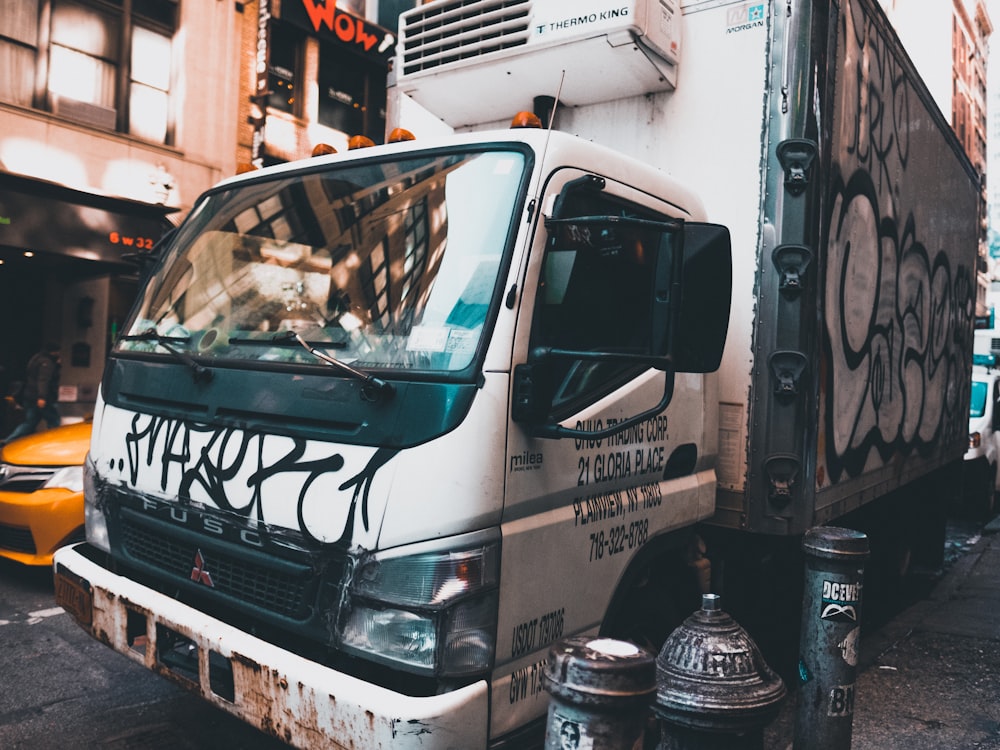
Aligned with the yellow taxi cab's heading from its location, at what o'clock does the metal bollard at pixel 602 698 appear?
The metal bollard is roughly at 10 o'clock from the yellow taxi cab.

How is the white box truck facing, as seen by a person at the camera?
facing the viewer and to the left of the viewer

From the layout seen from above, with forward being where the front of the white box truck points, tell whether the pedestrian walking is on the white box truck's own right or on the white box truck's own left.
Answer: on the white box truck's own right

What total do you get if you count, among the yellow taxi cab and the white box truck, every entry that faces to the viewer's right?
0

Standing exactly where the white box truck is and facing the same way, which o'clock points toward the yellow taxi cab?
The yellow taxi cab is roughly at 3 o'clock from the white box truck.

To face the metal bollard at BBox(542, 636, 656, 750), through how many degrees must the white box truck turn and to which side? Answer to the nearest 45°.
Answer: approximately 45° to its left

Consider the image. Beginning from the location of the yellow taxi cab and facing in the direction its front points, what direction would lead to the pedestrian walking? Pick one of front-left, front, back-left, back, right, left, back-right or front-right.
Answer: back-right

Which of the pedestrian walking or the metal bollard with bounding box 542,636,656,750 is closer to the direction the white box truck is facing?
the metal bollard
